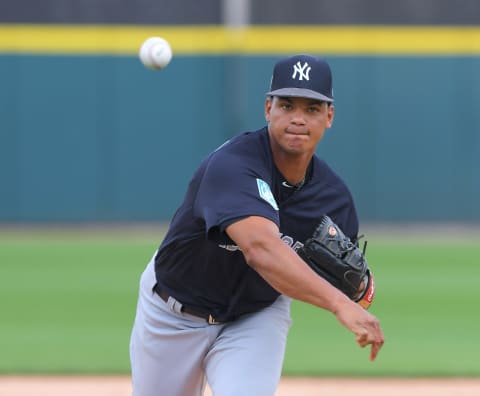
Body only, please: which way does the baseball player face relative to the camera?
toward the camera
